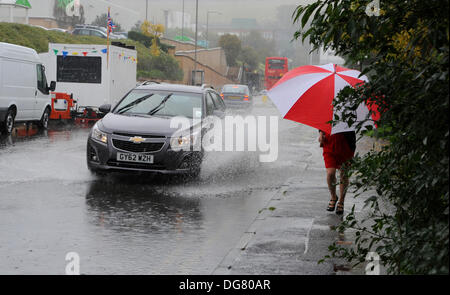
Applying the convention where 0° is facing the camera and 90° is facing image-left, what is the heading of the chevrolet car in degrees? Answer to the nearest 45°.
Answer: approximately 45°

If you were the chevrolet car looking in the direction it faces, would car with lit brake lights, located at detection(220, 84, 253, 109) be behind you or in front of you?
behind

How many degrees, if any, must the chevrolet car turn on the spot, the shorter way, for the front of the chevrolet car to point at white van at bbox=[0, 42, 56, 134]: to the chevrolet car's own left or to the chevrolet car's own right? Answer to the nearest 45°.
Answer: approximately 90° to the chevrolet car's own right

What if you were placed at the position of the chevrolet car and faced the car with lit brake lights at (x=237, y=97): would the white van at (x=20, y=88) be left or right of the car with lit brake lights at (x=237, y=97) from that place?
left

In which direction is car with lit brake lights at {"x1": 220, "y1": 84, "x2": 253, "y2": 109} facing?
away from the camera

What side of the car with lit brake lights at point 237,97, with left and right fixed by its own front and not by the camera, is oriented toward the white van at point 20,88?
back

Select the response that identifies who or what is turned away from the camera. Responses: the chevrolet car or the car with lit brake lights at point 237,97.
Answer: the car with lit brake lights
